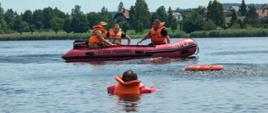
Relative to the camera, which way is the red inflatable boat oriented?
to the viewer's right

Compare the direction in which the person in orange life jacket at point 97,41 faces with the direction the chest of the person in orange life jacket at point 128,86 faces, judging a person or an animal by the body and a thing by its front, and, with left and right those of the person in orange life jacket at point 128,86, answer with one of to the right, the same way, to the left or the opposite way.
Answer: to the right

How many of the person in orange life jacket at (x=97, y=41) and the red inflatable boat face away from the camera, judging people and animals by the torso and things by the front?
0

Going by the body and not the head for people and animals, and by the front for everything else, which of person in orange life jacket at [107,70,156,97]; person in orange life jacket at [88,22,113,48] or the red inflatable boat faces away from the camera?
person in orange life jacket at [107,70,156,97]

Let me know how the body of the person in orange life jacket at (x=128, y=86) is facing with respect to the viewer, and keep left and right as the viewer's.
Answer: facing away from the viewer

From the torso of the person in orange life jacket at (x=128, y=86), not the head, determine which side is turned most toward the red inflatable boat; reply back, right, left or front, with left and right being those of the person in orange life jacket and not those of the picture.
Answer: front

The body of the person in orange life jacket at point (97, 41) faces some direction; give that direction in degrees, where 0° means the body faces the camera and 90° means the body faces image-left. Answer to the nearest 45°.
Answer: approximately 270°

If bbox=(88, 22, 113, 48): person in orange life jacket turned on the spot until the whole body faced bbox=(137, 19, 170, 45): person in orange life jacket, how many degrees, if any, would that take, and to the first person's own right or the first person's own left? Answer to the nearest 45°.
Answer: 0° — they already face them

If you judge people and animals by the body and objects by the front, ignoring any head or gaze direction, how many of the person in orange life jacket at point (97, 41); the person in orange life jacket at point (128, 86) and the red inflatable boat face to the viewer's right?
2

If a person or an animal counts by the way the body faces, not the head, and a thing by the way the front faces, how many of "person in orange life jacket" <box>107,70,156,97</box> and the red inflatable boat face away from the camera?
1

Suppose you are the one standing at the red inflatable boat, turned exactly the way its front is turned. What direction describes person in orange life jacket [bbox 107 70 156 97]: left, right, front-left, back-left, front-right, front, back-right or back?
right
